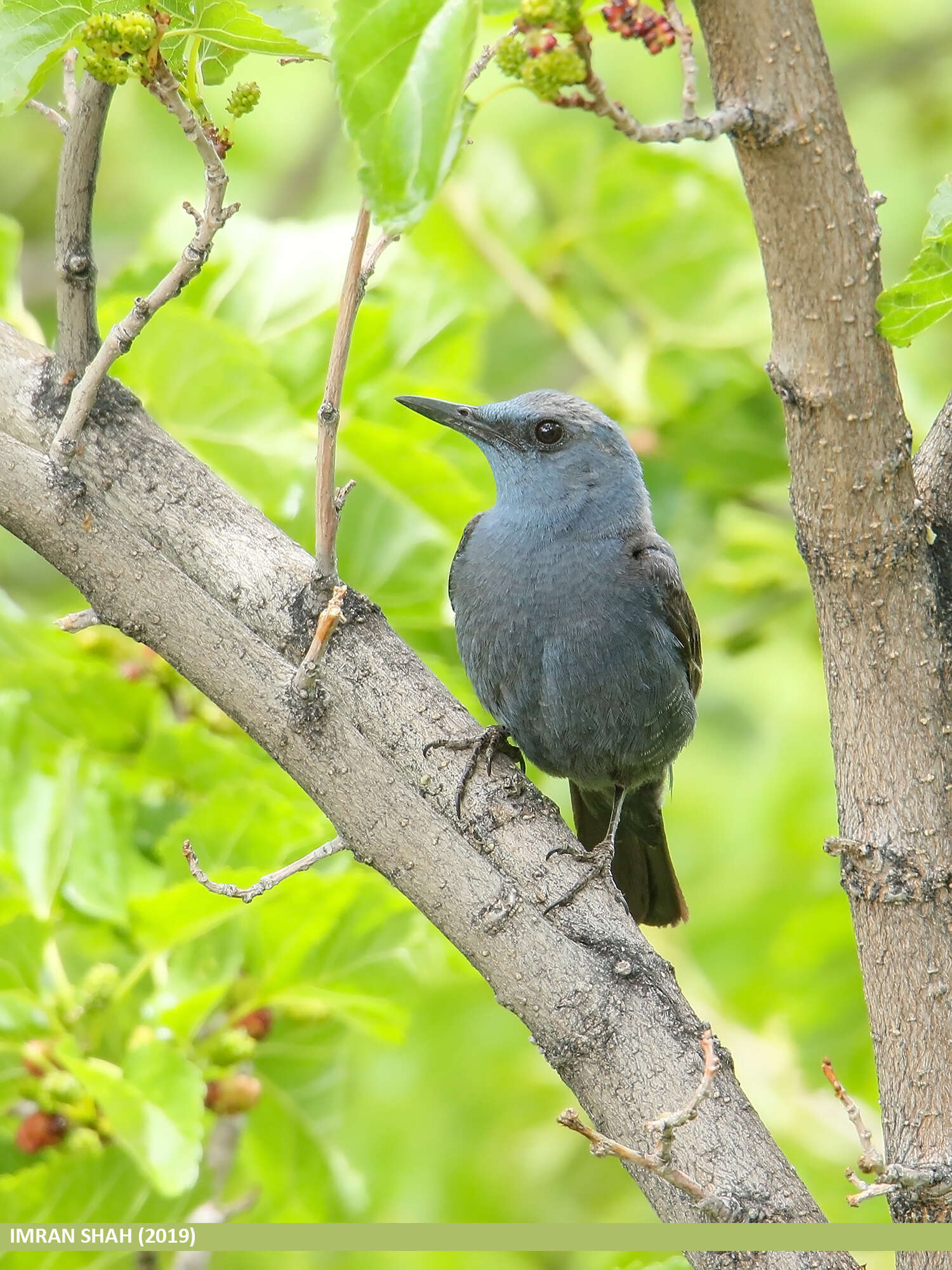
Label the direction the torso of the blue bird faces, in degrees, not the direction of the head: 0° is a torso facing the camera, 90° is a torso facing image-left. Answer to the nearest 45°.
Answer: approximately 45°
